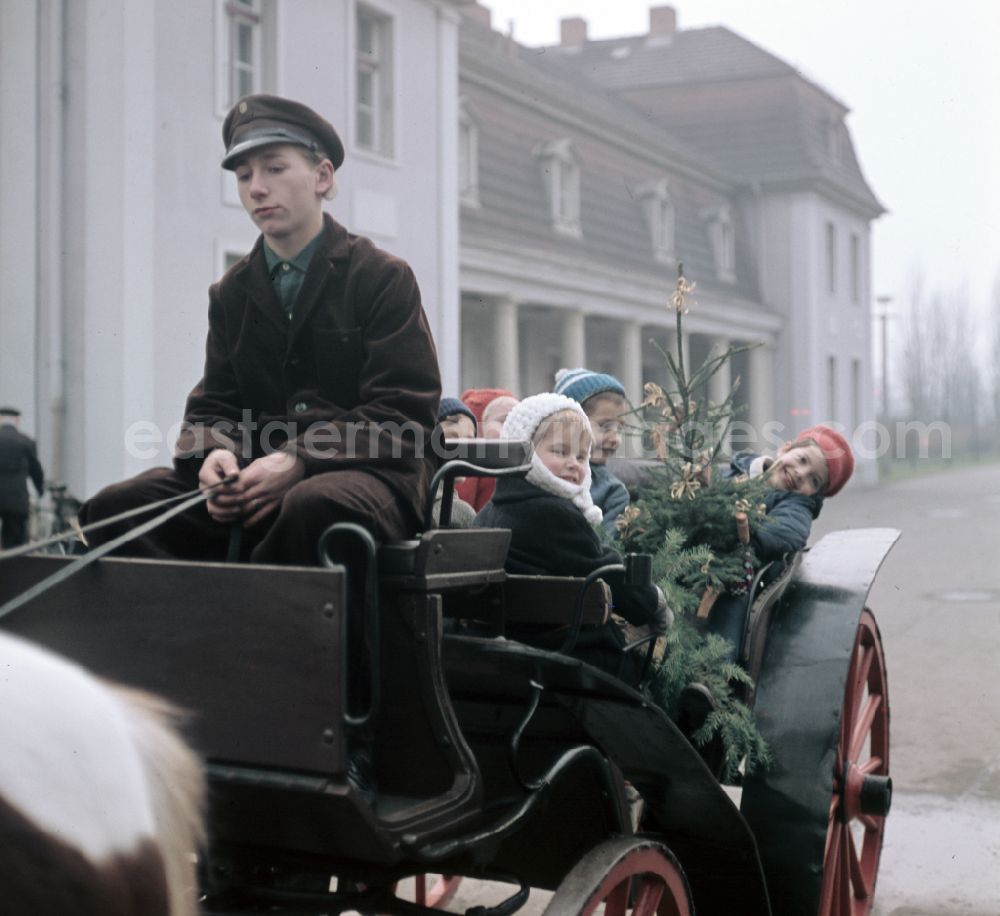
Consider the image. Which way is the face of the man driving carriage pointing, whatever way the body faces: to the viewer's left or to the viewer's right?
to the viewer's left

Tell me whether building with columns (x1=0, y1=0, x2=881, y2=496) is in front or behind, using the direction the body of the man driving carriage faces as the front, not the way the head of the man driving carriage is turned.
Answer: behind

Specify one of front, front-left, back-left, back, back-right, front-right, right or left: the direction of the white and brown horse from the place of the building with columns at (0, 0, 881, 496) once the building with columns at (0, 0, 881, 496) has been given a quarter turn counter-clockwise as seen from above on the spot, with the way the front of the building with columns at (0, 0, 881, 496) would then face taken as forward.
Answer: back-right

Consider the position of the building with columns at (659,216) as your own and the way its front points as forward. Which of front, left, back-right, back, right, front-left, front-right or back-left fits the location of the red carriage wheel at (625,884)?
front-right

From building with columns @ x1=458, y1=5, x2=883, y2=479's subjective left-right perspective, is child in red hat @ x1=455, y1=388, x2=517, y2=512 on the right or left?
on its right

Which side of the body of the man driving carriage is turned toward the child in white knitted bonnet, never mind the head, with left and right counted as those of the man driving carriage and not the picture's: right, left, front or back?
back

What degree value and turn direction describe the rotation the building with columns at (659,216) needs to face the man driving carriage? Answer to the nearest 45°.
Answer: approximately 45° to its right

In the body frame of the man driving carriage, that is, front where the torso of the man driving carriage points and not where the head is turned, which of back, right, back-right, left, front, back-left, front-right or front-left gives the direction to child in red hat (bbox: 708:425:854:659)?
back
